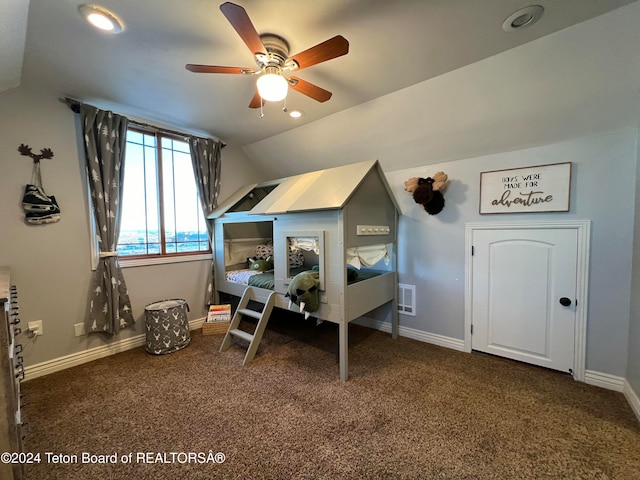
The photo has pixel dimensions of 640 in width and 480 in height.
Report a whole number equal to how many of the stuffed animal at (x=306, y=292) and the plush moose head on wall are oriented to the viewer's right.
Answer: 0

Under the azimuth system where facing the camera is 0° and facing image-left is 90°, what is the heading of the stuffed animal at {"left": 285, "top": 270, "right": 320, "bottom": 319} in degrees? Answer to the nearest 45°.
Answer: approximately 45°

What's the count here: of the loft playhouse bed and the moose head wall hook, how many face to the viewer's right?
1

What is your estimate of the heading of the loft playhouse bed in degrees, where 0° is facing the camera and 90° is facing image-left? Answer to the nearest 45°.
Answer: approximately 315°

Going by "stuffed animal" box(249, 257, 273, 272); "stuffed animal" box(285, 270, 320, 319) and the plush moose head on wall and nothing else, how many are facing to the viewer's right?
0

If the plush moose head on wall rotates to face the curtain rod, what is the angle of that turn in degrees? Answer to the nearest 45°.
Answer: approximately 45° to its right

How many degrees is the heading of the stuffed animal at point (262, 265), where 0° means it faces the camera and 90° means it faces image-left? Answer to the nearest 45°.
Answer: approximately 45°

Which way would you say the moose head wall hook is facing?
toward the camera

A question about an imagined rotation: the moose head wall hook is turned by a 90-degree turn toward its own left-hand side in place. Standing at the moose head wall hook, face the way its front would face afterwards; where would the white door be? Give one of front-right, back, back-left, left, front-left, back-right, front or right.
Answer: front-right

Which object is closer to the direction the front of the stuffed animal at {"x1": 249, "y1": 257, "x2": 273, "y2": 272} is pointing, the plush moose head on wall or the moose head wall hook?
the moose head wall hook

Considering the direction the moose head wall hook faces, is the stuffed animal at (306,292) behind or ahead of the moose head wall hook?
ahead

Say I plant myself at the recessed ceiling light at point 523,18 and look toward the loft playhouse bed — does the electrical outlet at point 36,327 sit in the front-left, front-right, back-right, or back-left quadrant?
front-left

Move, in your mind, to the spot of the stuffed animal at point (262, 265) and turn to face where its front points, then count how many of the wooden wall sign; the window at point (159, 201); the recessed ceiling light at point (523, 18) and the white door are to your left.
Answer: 3

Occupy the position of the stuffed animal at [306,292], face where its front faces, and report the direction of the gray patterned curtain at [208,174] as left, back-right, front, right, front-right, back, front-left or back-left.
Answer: right
